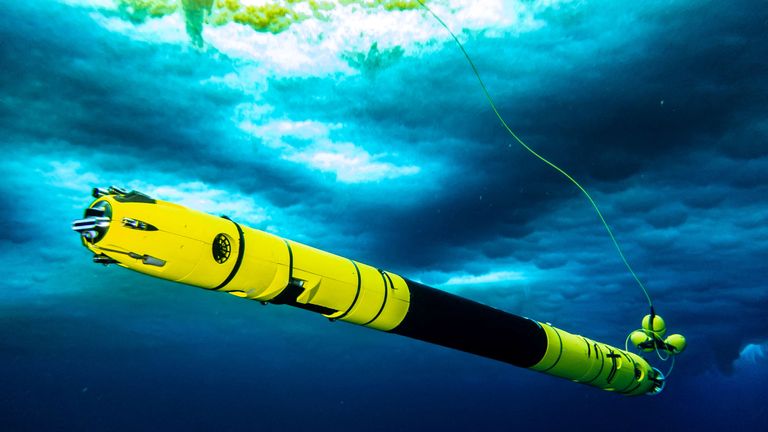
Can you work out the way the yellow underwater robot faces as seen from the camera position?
facing the viewer and to the left of the viewer
